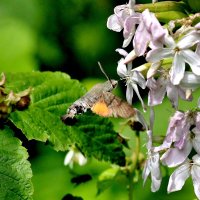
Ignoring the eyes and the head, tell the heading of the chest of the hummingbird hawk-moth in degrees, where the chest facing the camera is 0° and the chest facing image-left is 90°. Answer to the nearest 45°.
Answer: approximately 270°
